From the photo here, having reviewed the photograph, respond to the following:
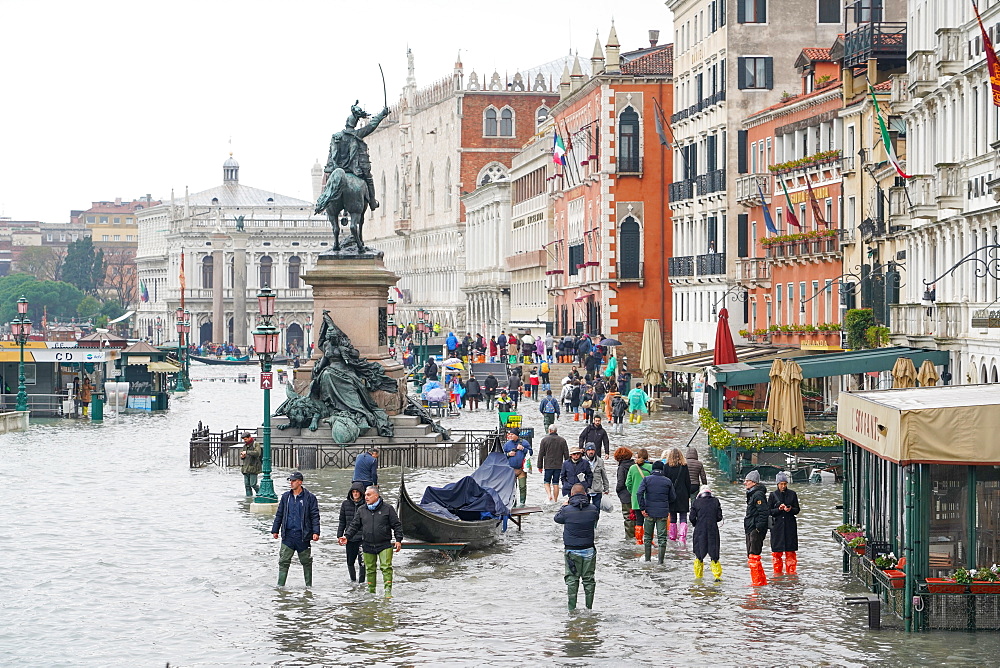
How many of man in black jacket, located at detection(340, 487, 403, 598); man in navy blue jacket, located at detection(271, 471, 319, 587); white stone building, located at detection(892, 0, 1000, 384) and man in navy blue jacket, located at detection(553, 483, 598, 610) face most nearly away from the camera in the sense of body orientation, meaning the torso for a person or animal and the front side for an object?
1

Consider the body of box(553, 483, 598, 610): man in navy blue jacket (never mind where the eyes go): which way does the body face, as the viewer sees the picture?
away from the camera

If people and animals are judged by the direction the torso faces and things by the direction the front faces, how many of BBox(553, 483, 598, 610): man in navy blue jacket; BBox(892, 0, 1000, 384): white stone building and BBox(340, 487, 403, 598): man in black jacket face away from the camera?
1

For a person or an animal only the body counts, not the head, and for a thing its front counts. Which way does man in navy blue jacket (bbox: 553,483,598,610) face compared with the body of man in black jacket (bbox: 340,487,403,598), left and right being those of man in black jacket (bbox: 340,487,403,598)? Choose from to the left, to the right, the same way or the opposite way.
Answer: the opposite way

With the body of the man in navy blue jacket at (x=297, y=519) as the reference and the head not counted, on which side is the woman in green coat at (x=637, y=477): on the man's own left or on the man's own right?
on the man's own left

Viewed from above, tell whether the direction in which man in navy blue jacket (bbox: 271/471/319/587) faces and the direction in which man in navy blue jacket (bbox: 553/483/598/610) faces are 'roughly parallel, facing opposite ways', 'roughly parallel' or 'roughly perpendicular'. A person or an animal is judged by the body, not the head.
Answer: roughly parallel, facing opposite ways

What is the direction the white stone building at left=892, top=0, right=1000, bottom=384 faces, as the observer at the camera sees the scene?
facing the viewer and to the left of the viewer

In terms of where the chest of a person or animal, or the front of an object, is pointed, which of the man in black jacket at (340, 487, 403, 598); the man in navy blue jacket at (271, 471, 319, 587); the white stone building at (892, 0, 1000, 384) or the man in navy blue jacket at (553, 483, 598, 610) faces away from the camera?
the man in navy blue jacket at (553, 483, 598, 610)

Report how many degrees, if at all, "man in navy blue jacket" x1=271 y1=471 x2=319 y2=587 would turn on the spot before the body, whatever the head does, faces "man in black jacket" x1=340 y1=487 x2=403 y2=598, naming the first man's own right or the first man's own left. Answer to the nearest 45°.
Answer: approximately 90° to the first man's own left

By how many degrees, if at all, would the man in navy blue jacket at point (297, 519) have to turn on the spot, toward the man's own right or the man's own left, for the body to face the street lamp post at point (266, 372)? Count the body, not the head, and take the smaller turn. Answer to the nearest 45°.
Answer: approximately 180°

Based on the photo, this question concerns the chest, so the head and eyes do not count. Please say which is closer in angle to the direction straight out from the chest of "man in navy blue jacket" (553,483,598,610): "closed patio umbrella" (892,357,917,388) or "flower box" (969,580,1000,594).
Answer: the closed patio umbrella

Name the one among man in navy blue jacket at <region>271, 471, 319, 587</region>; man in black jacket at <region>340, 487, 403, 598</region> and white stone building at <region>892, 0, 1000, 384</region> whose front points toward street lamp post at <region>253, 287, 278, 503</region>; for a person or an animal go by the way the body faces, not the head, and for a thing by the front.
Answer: the white stone building

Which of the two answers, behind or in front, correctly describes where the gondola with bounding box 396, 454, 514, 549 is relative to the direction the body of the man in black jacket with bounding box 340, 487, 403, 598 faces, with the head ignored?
behind

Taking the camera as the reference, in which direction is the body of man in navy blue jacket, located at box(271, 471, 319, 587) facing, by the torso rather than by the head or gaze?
toward the camera

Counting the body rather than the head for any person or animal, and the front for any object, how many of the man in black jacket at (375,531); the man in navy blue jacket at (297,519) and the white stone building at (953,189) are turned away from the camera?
0
